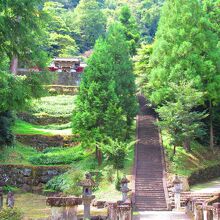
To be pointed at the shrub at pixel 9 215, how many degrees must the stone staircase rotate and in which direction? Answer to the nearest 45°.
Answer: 0° — it already faces it

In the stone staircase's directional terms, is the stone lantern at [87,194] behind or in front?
in front

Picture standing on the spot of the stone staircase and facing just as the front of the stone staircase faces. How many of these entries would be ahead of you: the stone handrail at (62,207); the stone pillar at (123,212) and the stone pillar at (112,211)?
3

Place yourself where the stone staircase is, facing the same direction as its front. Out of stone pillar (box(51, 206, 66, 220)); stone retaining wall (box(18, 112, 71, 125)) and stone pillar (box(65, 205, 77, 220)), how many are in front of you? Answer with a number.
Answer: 2

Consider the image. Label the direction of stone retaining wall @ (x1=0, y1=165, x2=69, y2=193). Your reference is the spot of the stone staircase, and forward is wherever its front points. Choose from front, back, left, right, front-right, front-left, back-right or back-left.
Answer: right

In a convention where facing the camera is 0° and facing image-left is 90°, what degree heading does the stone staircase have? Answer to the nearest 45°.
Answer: approximately 0°

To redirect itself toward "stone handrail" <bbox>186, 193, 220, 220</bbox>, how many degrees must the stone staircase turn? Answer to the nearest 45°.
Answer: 0° — it already faces it

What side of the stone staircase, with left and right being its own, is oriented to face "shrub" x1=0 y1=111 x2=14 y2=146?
right

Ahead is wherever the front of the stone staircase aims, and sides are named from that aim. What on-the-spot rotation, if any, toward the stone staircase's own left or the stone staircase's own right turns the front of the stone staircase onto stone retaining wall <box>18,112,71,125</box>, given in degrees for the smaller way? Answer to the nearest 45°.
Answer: approximately 135° to the stone staircase's own right
